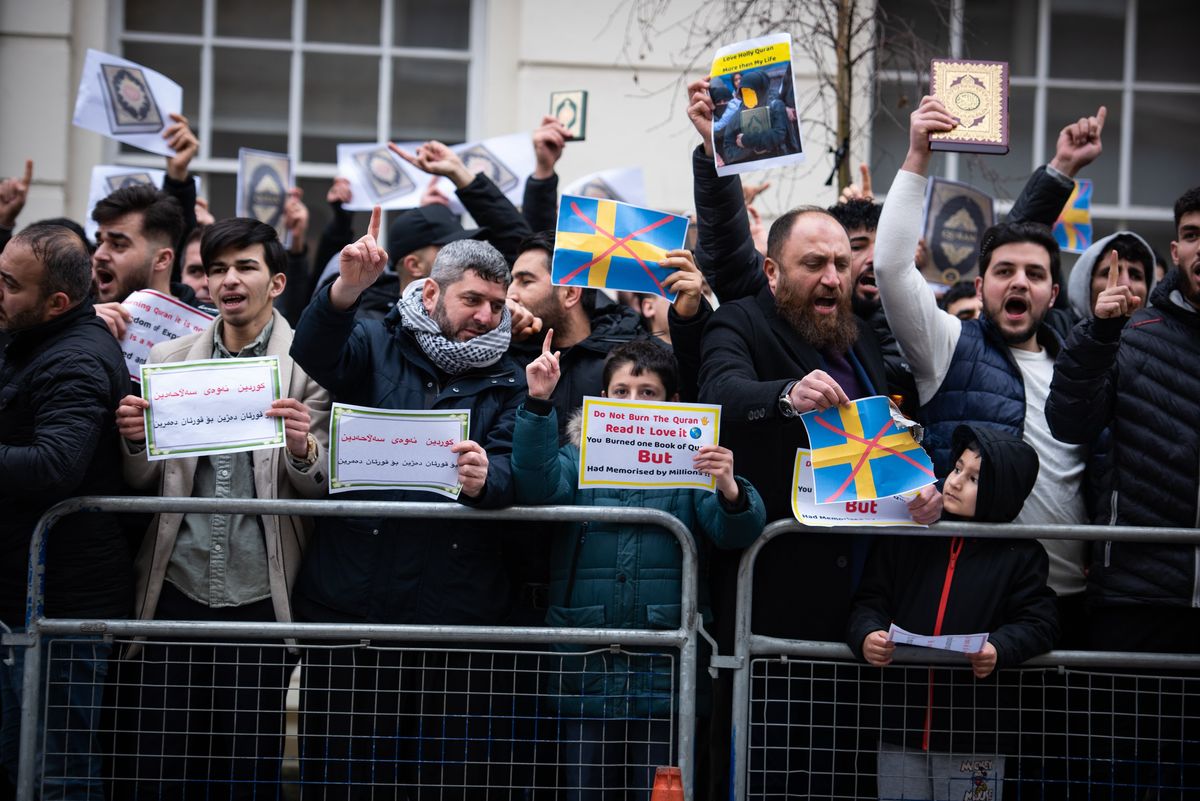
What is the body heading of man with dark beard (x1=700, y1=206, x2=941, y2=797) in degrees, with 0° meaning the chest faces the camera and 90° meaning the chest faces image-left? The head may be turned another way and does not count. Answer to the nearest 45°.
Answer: approximately 315°

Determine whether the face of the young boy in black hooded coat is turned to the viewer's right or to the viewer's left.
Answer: to the viewer's left

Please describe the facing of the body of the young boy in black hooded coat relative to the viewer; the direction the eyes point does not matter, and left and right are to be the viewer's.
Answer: facing the viewer

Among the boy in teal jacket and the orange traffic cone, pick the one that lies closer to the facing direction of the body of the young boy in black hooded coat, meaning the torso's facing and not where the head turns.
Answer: the orange traffic cone

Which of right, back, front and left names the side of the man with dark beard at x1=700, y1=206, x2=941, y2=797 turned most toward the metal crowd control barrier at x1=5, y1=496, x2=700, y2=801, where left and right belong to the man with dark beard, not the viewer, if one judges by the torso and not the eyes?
right

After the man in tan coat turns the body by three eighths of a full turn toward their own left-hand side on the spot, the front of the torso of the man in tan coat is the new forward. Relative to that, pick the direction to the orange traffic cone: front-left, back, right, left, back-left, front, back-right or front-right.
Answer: right

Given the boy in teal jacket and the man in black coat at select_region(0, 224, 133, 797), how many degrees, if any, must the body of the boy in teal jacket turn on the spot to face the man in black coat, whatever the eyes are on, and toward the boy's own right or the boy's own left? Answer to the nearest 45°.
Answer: approximately 90° to the boy's own right

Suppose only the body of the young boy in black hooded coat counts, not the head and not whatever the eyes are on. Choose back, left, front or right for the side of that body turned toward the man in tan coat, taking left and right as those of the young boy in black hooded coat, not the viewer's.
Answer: right

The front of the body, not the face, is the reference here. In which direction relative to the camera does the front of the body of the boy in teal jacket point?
toward the camera

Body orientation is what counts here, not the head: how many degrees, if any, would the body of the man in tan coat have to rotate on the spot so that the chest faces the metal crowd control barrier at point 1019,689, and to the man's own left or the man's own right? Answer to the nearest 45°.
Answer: approximately 90° to the man's own left

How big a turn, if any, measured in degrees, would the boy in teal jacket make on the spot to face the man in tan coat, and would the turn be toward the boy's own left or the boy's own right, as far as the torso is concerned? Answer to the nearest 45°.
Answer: approximately 90° to the boy's own right

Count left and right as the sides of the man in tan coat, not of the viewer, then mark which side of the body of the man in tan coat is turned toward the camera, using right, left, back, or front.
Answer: front

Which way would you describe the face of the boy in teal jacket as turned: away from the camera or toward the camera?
toward the camera
